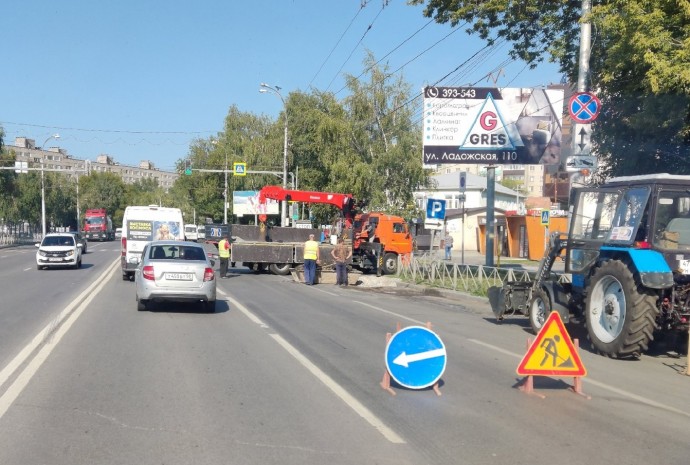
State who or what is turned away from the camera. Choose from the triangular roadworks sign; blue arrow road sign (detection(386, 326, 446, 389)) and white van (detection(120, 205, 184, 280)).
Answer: the white van

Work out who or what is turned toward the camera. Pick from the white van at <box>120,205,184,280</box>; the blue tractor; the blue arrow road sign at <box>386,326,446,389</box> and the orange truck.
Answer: the blue arrow road sign

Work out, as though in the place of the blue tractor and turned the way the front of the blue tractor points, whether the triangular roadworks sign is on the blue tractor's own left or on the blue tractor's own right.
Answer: on the blue tractor's own left

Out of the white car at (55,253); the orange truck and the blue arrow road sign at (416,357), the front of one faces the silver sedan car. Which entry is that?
the white car

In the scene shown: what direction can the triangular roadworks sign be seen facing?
toward the camera

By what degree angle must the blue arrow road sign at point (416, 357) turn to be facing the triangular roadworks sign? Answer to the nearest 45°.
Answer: approximately 90° to its left

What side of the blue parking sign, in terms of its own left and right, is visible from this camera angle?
front

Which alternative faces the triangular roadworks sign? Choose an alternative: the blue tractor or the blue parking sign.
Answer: the blue parking sign

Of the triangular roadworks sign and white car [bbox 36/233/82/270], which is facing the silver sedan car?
the white car

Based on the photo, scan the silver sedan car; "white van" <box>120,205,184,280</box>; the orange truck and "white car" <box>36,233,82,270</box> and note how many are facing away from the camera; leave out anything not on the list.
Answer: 2

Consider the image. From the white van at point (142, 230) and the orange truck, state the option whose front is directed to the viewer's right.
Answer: the orange truck

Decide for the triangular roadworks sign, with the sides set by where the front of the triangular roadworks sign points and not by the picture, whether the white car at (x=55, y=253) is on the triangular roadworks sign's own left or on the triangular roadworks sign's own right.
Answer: on the triangular roadworks sign's own right

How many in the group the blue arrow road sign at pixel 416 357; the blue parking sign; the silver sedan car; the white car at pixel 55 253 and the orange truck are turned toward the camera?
3

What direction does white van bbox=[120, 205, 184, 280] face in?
away from the camera

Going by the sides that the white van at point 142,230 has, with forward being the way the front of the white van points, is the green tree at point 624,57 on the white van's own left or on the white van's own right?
on the white van's own right

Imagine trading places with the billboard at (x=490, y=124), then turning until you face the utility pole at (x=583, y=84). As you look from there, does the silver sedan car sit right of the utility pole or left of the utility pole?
right

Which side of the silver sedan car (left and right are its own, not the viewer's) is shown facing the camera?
back

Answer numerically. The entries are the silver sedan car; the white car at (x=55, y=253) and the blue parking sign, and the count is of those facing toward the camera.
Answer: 2

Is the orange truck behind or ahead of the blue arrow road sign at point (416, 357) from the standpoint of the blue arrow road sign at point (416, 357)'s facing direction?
behind
